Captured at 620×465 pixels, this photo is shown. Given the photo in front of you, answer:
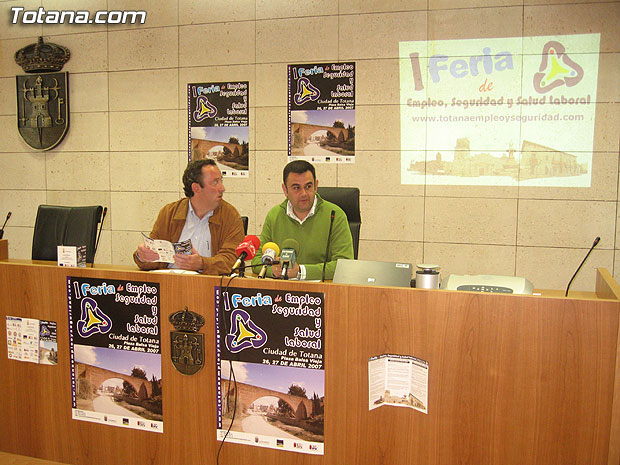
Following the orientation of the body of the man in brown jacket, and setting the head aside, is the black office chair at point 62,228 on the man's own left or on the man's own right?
on the man's own right

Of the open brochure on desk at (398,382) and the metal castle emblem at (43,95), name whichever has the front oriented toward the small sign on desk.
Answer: the metal castle emblem

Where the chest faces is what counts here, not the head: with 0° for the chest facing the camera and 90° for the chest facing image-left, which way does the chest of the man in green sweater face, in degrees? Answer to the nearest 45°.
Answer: approximately 0°

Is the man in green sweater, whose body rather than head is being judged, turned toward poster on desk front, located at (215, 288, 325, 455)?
yes

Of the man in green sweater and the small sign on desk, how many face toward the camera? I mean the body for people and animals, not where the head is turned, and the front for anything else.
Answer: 2

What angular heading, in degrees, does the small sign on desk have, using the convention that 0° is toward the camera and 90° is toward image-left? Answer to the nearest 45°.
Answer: approximately 0°

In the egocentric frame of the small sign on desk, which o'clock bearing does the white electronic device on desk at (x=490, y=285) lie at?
The white electronic device on desk is roughly at 10 o'clock from the small sign on desk.

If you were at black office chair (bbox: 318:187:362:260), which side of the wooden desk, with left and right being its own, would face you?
back

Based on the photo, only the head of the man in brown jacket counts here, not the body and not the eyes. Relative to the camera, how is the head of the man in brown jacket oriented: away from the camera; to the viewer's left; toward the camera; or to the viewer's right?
to the viewer's right

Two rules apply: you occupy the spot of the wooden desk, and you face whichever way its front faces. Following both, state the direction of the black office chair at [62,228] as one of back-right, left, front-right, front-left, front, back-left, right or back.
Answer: back-right
